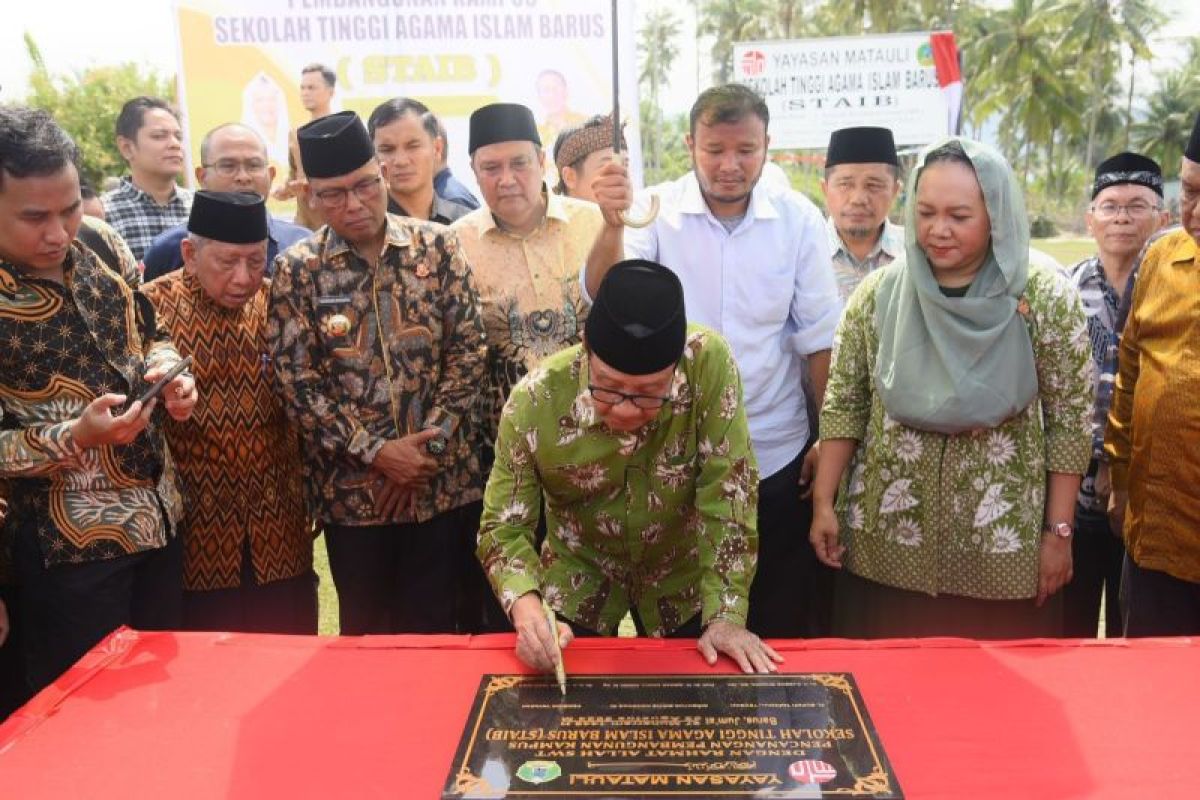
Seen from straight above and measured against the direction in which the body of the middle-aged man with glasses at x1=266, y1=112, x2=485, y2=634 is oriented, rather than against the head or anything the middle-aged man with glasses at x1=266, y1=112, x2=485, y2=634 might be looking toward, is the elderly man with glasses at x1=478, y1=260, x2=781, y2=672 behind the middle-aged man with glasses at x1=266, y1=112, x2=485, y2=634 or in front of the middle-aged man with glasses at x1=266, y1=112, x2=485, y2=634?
in front

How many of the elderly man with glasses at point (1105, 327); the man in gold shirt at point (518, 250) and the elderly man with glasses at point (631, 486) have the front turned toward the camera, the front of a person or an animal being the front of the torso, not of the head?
3

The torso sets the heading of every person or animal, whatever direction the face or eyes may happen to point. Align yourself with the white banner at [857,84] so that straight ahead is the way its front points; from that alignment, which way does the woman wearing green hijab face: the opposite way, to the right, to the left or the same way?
the same way

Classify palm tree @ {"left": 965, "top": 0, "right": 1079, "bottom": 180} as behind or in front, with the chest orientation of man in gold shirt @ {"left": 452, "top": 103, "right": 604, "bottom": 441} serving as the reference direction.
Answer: behind

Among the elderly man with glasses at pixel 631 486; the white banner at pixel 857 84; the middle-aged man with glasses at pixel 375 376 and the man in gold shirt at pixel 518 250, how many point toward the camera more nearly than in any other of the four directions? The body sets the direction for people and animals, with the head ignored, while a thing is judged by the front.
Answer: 4

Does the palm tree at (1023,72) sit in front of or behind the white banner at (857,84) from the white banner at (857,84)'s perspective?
behind

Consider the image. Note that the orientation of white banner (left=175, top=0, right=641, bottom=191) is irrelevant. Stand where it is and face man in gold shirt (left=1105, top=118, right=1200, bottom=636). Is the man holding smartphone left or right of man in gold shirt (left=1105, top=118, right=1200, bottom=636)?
right

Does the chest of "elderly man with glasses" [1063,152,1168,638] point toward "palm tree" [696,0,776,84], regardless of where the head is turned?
no

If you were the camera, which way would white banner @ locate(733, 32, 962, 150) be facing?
facing the viewer

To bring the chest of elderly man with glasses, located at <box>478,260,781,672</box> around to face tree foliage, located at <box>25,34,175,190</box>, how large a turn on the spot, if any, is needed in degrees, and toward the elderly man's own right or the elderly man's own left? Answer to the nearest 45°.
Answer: approximately 135° to the elderly man's own right

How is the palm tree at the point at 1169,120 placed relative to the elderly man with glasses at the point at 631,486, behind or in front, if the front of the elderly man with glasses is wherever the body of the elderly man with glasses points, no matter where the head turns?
behind

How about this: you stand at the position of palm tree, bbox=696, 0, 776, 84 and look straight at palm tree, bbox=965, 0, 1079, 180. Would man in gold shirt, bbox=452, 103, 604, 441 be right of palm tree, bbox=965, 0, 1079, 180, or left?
right

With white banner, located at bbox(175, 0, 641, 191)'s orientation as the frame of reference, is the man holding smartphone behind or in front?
in front

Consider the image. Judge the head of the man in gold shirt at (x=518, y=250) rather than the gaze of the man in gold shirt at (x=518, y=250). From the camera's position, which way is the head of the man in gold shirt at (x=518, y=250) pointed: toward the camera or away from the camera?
toward the camera

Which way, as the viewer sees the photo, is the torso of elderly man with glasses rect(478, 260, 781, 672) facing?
toward the camera

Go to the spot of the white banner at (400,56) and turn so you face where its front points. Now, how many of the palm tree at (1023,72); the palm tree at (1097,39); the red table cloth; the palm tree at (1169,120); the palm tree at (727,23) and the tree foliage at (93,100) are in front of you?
1

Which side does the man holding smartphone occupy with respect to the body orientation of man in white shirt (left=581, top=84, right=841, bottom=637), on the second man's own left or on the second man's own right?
on the second man's own right

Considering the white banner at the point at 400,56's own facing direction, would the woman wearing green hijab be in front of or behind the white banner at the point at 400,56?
in front

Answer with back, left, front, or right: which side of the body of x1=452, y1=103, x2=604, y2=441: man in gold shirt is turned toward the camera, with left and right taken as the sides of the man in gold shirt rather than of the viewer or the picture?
front
